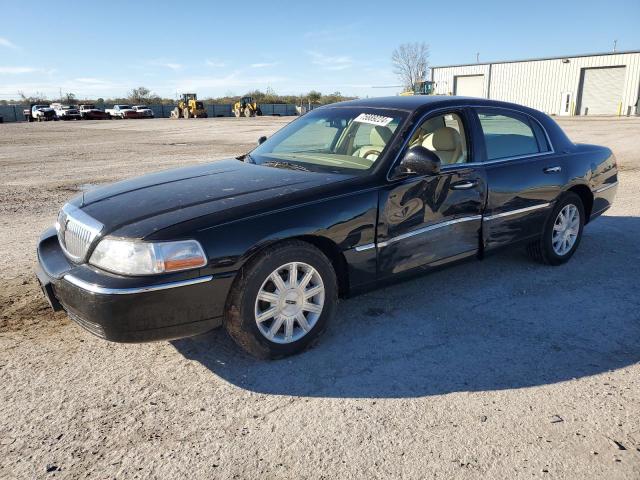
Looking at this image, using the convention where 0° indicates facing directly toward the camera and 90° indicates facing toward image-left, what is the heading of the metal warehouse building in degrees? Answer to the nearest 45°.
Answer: approximately 45°

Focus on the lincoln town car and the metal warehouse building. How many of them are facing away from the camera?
0

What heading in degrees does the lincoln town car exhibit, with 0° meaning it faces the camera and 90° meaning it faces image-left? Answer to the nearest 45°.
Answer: approximately 45°

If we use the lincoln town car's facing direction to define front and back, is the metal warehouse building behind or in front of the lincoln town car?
behind

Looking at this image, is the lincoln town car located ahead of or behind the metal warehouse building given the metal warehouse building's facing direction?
ahead
